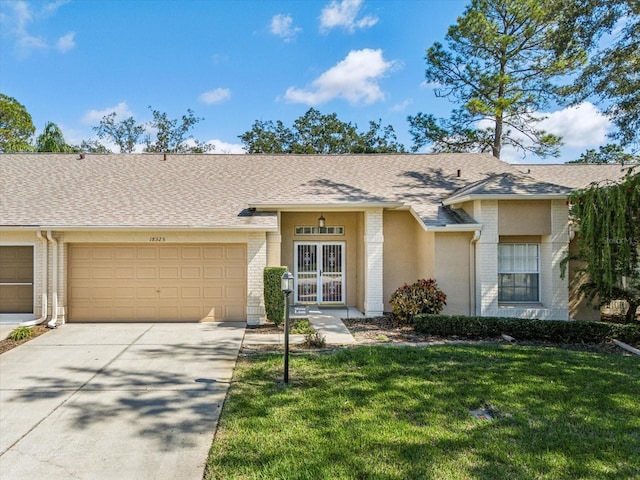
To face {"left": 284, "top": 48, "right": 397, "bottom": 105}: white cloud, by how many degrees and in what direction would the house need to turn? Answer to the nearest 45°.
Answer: approximately 180°

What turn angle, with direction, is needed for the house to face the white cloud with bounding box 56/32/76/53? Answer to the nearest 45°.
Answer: approximately 135° to its right

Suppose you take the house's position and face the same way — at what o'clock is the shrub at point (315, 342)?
The shrub is roughly at 11 o'clock from the house.

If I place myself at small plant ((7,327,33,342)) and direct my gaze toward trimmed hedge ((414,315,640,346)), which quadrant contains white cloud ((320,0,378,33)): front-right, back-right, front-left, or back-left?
front-left

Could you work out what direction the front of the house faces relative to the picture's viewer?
facing the viewer

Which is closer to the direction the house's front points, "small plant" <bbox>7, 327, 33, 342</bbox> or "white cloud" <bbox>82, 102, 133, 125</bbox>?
the small plant

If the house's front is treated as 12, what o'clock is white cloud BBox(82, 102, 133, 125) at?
The white cloud is roughly at 5 o'clock from the house.

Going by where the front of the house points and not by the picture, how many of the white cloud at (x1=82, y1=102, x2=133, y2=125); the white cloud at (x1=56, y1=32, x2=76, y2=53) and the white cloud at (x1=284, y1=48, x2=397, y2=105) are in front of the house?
0

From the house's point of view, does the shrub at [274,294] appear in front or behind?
in front
